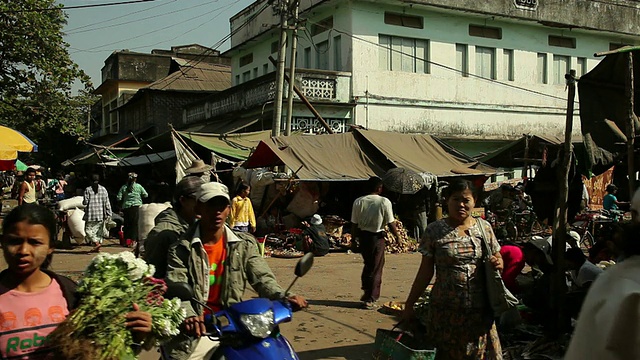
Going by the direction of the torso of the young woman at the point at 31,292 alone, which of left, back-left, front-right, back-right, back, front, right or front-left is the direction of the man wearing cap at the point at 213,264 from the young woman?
back-left

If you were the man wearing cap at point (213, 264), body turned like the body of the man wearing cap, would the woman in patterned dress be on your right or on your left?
on your left

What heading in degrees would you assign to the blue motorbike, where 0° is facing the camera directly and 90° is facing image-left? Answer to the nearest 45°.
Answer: approximately 315°

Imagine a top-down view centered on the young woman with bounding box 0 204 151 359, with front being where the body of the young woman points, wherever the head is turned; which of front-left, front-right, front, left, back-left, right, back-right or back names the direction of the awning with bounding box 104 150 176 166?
back

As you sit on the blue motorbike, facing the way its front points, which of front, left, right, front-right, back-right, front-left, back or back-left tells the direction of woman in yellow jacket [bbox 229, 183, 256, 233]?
back-left

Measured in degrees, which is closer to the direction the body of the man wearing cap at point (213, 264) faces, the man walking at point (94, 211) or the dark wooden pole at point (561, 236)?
the dark wooden pole
